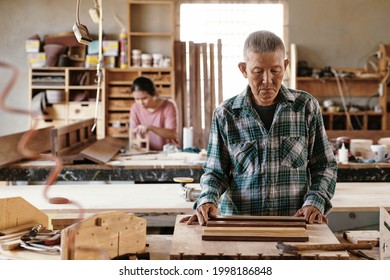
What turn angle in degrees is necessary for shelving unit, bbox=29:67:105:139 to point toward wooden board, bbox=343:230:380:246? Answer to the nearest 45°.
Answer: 0° — it already faces it

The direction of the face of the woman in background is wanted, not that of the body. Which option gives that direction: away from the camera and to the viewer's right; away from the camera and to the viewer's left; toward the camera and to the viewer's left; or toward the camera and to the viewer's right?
toward the camera and to the viewer's left

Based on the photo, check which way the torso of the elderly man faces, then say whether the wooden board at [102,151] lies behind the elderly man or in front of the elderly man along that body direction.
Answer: behind

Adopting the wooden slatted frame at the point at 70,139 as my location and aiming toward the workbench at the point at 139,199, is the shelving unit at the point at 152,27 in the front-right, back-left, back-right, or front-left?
back-left

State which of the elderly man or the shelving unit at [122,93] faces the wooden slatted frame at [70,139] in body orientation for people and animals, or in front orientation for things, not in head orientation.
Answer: the shelving unit

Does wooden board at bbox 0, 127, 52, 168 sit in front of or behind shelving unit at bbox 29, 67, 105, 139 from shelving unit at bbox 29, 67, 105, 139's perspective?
in front

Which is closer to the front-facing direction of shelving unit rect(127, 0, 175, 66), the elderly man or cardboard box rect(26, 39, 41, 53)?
the elderly man

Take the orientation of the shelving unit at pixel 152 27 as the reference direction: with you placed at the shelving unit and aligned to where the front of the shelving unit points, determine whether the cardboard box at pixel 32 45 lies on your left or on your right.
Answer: on your right

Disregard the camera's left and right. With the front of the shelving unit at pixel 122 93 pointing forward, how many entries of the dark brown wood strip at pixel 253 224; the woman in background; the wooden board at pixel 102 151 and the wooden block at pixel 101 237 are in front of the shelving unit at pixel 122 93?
4

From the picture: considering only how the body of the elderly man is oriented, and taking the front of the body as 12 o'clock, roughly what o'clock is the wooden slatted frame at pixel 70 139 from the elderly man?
The wooden slatted frame is roughly at 5 o'clock from the elderly man.
